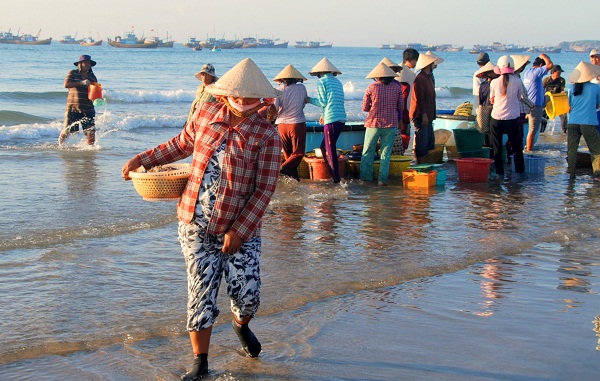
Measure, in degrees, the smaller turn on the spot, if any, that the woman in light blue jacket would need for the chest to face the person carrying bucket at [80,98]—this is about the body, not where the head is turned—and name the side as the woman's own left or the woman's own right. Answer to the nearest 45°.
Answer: approximately 90° to the woman's own left

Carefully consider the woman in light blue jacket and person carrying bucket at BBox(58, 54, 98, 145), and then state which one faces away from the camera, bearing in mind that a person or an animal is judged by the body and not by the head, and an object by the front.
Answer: the woman in light blue jacket

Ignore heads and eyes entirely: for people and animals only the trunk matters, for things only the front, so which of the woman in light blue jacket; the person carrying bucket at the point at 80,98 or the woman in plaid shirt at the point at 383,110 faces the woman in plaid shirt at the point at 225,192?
the person carrying bucket

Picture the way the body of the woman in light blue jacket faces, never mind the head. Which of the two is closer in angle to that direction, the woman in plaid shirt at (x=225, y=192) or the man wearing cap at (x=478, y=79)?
the man wearing cap

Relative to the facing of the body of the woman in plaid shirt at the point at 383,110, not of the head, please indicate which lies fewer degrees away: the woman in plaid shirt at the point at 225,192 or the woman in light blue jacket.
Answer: the woman in light blue jacket

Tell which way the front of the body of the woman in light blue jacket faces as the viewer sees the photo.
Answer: away from the camera

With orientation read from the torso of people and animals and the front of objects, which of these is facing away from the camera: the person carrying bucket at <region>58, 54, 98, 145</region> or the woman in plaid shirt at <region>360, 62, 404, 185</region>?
the woman in plaid shirt

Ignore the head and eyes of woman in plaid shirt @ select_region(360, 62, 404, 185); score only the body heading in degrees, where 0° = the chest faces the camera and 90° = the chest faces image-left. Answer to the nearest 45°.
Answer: approximately 180°

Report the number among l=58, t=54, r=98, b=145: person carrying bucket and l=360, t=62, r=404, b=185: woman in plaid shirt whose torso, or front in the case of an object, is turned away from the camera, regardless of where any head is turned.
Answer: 1

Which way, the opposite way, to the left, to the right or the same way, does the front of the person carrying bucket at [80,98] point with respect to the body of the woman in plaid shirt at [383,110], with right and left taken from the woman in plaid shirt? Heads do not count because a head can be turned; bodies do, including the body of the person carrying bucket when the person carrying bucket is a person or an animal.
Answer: the opposite way

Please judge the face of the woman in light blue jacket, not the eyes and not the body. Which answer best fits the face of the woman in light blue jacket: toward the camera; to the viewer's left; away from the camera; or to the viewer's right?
away from the camera

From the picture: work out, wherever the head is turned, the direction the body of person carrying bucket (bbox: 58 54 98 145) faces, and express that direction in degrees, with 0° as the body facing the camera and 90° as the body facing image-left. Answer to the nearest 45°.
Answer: approximately 0°

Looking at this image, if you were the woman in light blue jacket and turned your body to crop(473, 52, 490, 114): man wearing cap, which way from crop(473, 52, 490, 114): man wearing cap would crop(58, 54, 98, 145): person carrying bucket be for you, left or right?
left

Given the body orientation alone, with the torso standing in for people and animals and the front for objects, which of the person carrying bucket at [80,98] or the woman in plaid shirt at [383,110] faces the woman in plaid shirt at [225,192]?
the person carrying bucket
